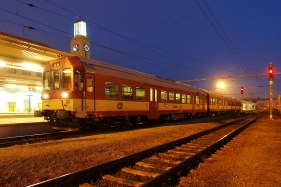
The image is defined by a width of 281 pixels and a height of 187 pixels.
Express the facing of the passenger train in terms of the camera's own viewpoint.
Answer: facing the viewer and to the left of the viewer

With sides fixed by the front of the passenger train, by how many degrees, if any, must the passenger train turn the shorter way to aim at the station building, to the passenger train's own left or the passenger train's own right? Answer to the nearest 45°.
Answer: approximately 90° to the passenger train's own right
